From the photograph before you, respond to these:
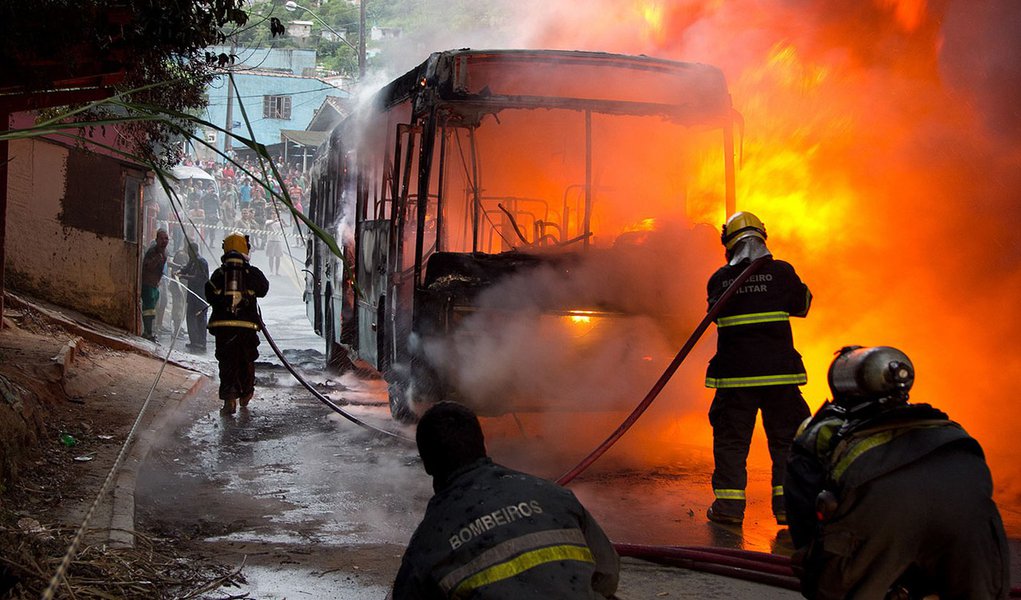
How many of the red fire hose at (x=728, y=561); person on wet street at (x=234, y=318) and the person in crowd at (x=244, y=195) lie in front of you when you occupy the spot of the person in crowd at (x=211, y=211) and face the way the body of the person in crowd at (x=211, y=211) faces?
2

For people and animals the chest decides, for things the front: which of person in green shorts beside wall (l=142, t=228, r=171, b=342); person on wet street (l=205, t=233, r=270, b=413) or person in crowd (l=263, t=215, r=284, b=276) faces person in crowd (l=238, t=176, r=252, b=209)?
person on wet street (l=205, t=233, r=270, b=413)

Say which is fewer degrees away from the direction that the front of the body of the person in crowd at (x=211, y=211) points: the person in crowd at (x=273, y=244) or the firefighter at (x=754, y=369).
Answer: the firefighter

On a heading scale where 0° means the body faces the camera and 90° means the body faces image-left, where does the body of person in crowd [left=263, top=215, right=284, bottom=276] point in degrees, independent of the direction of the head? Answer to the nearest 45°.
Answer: approximately 0°

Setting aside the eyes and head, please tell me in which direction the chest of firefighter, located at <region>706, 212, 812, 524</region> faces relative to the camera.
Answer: away from the camera

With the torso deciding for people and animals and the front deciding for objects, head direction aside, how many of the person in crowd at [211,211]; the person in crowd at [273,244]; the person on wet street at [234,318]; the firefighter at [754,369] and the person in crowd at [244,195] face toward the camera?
3

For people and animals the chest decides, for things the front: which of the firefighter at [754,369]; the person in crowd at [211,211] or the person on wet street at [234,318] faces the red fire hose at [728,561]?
the person in crowd at [211,211]

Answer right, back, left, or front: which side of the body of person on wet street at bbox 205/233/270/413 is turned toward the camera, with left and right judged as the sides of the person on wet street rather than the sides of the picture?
back

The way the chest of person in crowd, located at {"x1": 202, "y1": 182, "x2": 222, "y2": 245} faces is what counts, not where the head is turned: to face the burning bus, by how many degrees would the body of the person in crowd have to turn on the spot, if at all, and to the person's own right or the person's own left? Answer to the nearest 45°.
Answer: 0° — they already face it

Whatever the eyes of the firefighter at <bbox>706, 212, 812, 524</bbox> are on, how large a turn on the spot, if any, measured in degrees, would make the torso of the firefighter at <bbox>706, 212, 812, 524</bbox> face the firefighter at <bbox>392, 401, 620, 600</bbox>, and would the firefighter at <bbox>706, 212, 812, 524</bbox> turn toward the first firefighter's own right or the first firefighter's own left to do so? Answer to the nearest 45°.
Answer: approximately 180°

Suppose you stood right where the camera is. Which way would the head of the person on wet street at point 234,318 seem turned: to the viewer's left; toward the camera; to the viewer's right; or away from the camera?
away from the camera

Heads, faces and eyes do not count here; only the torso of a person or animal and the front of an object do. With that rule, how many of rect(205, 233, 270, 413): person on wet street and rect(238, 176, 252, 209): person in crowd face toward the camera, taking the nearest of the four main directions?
1

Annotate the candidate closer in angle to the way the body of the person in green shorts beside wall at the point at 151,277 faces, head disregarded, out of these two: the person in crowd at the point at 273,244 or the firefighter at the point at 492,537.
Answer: the firefighter
